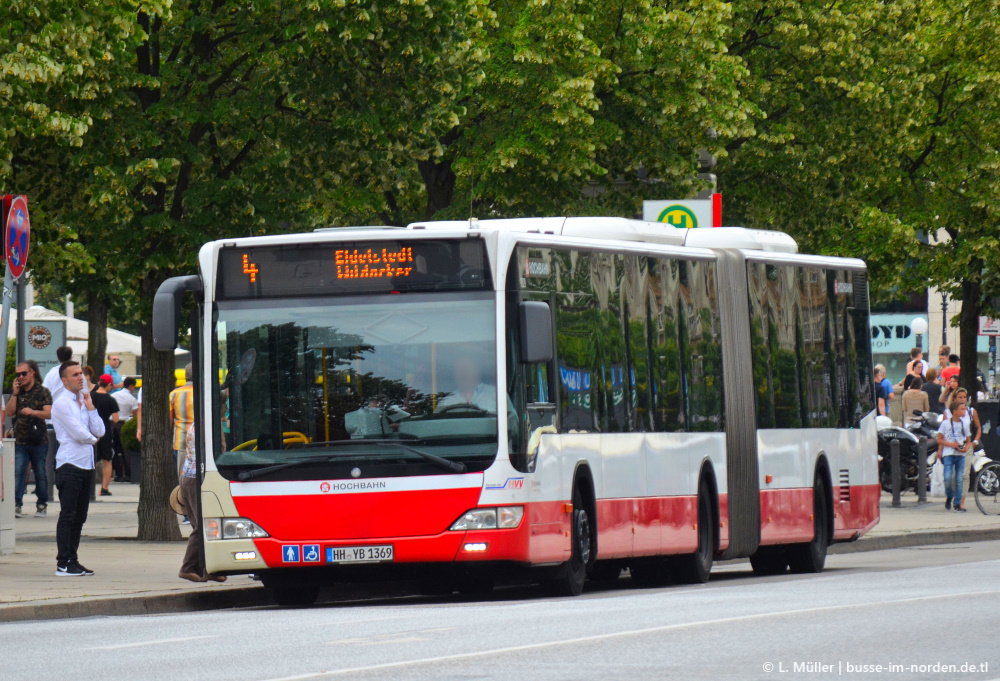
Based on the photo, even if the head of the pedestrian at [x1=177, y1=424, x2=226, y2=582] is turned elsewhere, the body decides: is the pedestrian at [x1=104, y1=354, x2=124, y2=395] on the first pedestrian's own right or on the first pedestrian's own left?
on the first pedestrian's own left

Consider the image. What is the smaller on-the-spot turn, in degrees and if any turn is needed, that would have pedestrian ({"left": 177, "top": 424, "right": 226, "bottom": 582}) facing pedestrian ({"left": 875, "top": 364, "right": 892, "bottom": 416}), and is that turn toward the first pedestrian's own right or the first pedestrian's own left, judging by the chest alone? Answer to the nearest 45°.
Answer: approximately 45° to the first pedestrian's own left

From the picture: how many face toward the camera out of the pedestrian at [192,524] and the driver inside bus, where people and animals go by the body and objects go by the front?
1

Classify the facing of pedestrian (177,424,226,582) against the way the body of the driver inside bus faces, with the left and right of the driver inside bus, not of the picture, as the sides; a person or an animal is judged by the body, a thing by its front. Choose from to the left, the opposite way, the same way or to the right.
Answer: to the left

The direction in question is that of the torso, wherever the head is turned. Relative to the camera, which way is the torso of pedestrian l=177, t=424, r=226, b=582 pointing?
to the viewer's right

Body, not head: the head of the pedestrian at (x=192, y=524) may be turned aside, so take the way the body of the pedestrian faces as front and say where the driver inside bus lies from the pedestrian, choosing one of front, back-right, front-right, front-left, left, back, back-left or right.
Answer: front-right

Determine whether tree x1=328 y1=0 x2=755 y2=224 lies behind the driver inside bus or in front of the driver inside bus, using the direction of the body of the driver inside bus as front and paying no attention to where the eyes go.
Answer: behind

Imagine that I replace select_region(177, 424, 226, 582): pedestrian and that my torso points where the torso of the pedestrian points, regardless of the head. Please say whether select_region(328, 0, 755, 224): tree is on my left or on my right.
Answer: on my left

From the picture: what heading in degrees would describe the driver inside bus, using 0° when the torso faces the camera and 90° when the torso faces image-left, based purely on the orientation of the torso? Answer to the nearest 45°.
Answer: approximately 0°

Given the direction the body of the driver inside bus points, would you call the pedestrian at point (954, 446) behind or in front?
behind
